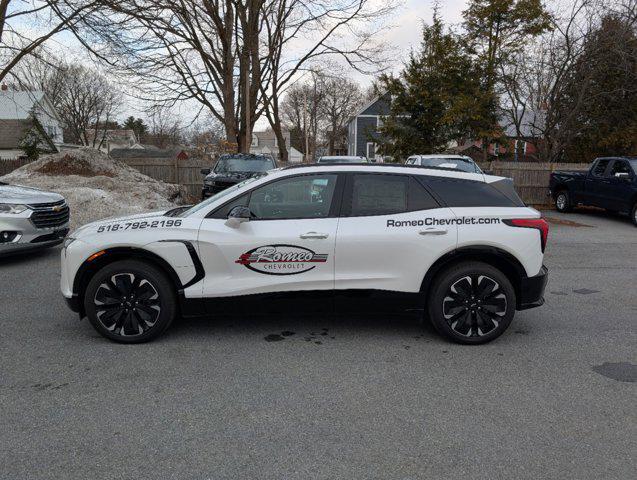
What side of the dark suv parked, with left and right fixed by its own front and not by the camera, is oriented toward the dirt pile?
right

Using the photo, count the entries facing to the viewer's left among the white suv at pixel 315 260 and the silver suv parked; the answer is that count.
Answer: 1

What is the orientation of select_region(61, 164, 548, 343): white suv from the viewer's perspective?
to the viewer's left

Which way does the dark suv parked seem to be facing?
toward the camera

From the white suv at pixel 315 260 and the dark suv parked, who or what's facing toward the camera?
the dark suv parked

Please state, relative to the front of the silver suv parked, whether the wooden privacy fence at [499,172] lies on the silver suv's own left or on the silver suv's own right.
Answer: on the silver suv's own left

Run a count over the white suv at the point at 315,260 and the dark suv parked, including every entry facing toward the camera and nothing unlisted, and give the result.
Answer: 1

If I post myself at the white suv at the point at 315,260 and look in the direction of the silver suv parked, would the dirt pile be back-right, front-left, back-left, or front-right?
front-right

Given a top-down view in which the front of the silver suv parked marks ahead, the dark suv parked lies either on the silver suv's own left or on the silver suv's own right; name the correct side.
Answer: on the silver suv's own left

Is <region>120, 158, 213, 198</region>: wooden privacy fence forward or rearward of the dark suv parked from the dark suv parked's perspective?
rearward

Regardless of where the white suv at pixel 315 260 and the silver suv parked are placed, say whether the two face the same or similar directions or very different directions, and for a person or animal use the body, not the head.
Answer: very different directions

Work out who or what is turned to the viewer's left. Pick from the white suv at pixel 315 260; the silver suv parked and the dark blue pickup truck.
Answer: the white suv

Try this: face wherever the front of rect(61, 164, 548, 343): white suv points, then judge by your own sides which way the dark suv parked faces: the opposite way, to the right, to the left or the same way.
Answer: to the left
